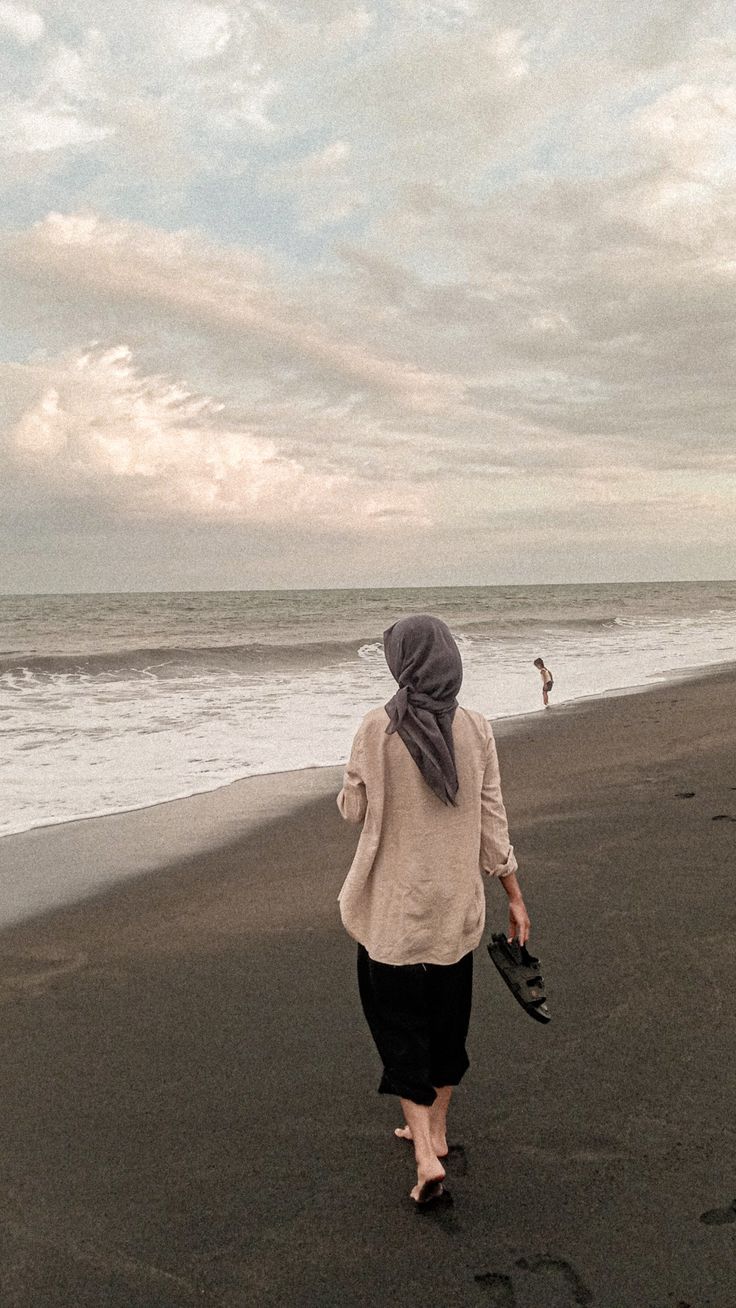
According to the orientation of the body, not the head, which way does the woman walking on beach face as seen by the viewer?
away from the camera
